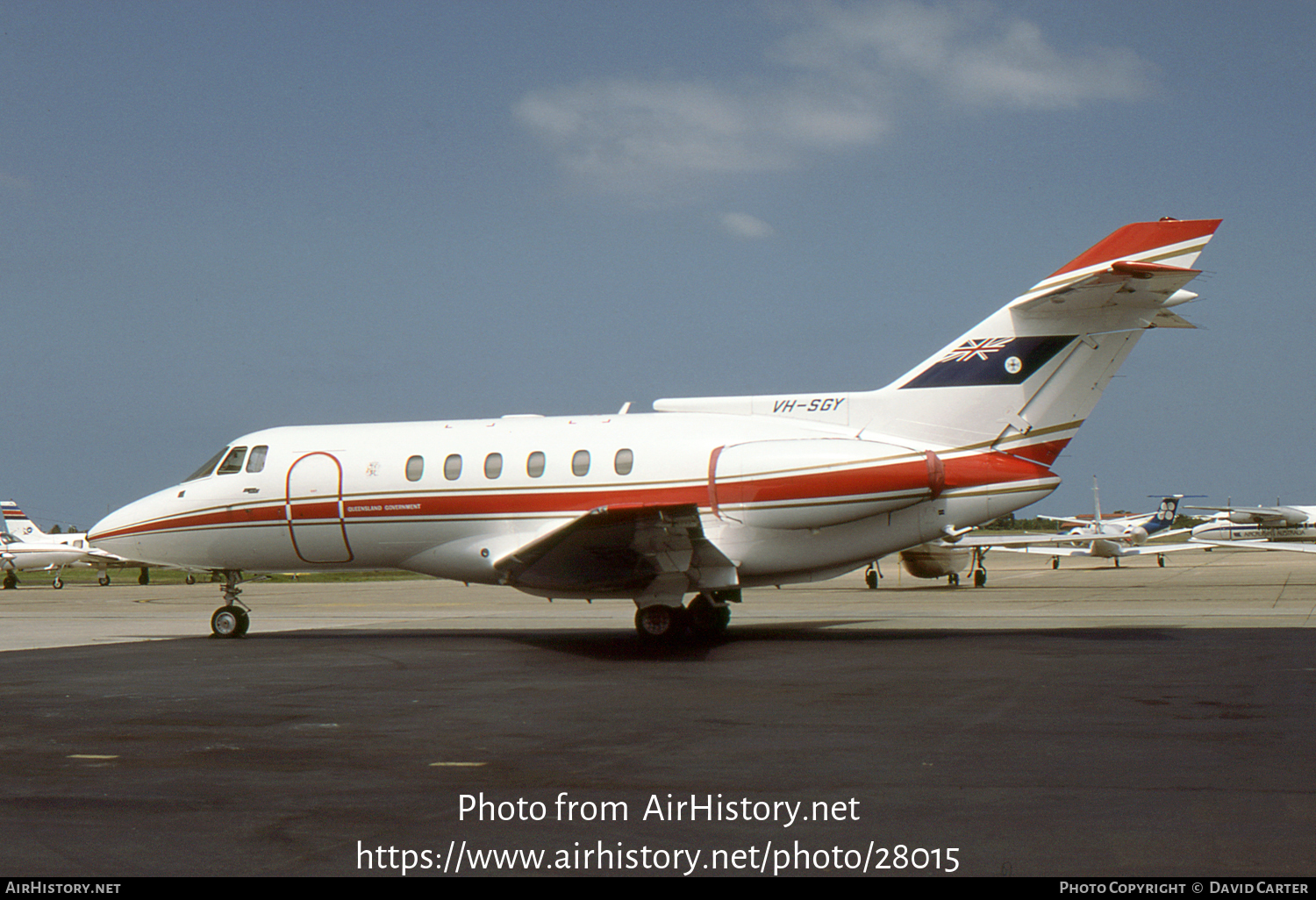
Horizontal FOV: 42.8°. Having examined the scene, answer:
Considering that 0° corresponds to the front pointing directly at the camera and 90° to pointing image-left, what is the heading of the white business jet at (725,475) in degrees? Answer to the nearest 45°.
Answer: approximately 90°

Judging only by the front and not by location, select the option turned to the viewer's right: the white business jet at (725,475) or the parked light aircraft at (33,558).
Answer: the parked light aircraft

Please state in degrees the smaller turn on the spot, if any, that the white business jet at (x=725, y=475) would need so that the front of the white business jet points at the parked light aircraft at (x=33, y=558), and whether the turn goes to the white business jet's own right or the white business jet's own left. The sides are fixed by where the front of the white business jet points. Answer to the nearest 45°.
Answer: approximately 45° to the white business jet's own right

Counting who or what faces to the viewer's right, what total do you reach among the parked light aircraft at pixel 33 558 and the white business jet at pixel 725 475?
1

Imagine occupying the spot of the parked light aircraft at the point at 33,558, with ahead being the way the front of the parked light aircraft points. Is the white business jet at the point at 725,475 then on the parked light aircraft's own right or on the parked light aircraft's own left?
on the parked light aircraft's own right

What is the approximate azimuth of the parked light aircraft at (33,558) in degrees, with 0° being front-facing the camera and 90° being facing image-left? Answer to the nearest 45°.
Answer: approximately 270°

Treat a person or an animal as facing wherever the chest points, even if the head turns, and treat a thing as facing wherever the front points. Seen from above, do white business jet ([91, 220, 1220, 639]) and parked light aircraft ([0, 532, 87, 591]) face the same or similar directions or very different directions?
very different directions
